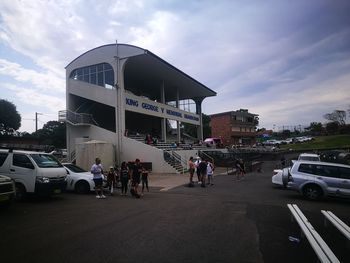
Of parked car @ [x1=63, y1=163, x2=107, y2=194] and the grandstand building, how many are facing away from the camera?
0

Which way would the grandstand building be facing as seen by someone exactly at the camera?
facing the viewer and to the right of the viewer

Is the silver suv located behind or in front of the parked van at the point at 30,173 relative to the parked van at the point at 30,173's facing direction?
in front

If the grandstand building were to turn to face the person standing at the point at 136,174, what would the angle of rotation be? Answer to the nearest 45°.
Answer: approximately 45° to its right

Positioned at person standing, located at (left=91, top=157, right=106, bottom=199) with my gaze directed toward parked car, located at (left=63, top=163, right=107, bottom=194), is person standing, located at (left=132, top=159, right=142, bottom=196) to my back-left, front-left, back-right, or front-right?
back-right

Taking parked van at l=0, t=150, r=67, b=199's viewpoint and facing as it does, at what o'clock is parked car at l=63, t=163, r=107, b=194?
parked car at l=63, t=163, r=107, b=194 is roughly at 9 o'clock from parked van at l=0, t=150, r=67, b=199.

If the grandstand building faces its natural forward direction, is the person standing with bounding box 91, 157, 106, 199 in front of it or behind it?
in front

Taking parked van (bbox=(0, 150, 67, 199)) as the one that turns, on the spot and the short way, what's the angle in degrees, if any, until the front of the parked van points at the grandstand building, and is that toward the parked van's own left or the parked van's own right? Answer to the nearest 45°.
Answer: approximately 90° to the parked van's own left

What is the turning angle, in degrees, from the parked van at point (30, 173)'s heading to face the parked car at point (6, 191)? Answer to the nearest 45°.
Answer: approximately 45° to its right

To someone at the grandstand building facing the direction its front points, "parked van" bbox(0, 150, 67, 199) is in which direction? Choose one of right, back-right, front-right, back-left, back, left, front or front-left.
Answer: front-right
